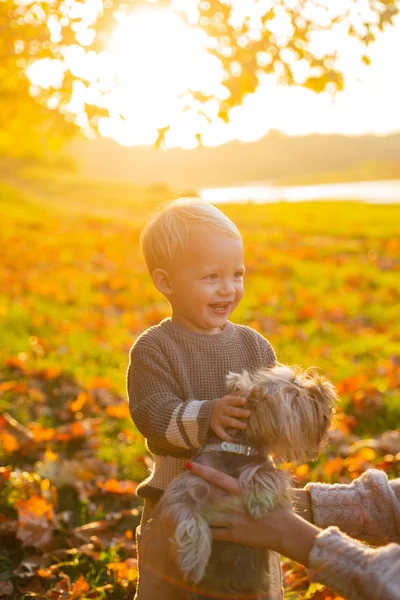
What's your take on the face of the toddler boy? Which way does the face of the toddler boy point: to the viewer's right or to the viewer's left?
to the viewer's right

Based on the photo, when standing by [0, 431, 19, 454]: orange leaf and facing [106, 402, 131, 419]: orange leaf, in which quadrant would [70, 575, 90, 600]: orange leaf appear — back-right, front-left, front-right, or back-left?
back-right

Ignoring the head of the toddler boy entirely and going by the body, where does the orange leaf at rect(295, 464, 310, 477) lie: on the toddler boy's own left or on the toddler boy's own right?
on the toddler boy's own left

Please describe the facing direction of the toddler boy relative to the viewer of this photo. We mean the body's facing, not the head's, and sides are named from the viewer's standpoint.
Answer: facing the viewer and to the right of the viewer
